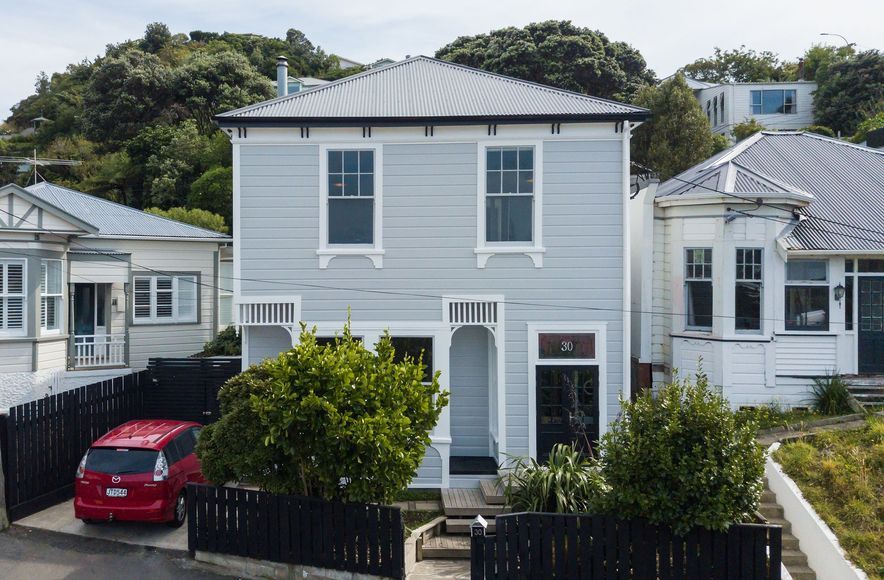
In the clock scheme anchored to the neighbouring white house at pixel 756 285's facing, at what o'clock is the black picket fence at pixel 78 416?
The black picket fence is roughly at 2 o'clock from the neighbouring white house.

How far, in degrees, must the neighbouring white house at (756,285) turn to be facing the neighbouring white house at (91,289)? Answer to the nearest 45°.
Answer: approximately 90° to its right

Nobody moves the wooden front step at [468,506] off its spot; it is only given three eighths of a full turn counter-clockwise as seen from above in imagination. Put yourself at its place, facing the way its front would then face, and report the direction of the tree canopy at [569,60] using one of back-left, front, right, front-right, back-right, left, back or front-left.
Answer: front-left

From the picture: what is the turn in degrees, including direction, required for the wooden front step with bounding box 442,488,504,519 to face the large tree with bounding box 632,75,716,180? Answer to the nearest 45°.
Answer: approximately 135° to its left

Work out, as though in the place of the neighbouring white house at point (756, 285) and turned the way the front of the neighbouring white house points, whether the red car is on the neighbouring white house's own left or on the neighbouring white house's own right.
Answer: on the neighbouring white house's own right

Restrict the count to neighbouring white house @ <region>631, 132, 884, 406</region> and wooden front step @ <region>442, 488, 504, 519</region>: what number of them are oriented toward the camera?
2

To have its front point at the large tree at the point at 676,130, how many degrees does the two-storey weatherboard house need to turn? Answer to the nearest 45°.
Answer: approximately 135° to its left

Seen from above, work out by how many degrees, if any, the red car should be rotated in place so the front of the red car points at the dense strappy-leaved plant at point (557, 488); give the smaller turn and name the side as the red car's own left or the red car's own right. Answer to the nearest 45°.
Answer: approximately 90° to the red car's own right

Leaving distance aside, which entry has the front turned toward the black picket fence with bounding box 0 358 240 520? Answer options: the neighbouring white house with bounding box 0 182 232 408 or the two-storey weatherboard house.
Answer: the neighbouring white house

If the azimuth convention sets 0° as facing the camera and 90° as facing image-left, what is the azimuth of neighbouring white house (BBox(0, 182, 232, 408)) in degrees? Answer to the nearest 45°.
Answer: approximately 0°
